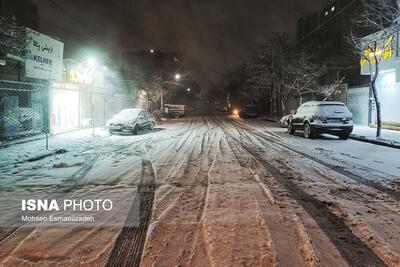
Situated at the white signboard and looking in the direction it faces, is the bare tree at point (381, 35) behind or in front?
in front

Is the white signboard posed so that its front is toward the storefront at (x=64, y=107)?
no

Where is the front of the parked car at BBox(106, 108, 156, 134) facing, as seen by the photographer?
facing the viewer and to the left of the viewer

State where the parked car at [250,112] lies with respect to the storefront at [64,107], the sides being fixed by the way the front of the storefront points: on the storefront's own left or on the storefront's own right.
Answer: on the storefront's own left

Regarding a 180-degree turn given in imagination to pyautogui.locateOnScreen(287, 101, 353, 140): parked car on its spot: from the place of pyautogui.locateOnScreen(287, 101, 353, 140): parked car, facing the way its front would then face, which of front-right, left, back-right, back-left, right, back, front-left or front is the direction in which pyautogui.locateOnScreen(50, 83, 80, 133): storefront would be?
back-right

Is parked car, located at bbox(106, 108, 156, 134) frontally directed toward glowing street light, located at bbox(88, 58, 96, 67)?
no

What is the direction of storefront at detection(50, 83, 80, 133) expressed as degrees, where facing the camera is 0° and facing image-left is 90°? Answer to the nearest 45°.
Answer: approximately 315°

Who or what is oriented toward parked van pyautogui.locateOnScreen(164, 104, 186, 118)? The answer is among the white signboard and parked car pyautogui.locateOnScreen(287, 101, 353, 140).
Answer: parked car pyautogui.locateOnScreen(287, 101, 353, 140)

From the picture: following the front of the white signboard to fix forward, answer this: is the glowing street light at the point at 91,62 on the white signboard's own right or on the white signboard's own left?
on the white signboard's own left

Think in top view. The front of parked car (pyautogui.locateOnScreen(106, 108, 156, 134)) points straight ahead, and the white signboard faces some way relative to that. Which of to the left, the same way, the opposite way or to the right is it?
to the left

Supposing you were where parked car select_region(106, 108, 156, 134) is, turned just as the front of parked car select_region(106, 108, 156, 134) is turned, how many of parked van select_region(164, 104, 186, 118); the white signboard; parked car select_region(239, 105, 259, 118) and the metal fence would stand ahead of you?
2

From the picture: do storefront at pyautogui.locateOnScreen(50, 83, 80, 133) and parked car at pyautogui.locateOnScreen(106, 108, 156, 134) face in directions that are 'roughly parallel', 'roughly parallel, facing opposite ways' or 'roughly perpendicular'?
roughly perpendicular

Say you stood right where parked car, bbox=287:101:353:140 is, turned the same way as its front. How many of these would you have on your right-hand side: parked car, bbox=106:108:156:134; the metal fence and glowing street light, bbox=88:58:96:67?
0

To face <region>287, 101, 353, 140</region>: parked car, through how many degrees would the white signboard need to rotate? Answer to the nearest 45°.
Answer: approximately 45° to its left

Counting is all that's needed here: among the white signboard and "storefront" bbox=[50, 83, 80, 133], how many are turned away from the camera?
0

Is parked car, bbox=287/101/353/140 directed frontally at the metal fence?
no

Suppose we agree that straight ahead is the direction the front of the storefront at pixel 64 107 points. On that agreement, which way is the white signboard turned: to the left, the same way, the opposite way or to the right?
the same way

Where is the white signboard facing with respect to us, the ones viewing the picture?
facing the viewer and to the right of the viewer
